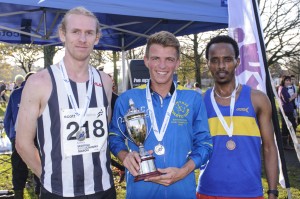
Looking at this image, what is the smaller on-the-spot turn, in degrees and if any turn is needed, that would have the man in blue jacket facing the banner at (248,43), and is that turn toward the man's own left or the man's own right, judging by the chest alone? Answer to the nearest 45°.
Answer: approximately 135° to the man's own left

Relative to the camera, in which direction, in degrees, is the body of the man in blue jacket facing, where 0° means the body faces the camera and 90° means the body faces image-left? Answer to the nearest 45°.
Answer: approximately 0°

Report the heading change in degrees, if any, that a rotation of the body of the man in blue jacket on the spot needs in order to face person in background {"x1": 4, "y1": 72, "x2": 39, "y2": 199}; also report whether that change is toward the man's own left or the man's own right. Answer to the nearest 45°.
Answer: approximately 135° to the man's own right

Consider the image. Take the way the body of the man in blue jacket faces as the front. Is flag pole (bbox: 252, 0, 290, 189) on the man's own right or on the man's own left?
on the man's own left

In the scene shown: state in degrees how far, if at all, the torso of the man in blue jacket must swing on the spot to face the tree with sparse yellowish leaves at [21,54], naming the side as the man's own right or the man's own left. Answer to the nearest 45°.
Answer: approximately 135° to the man's own right
